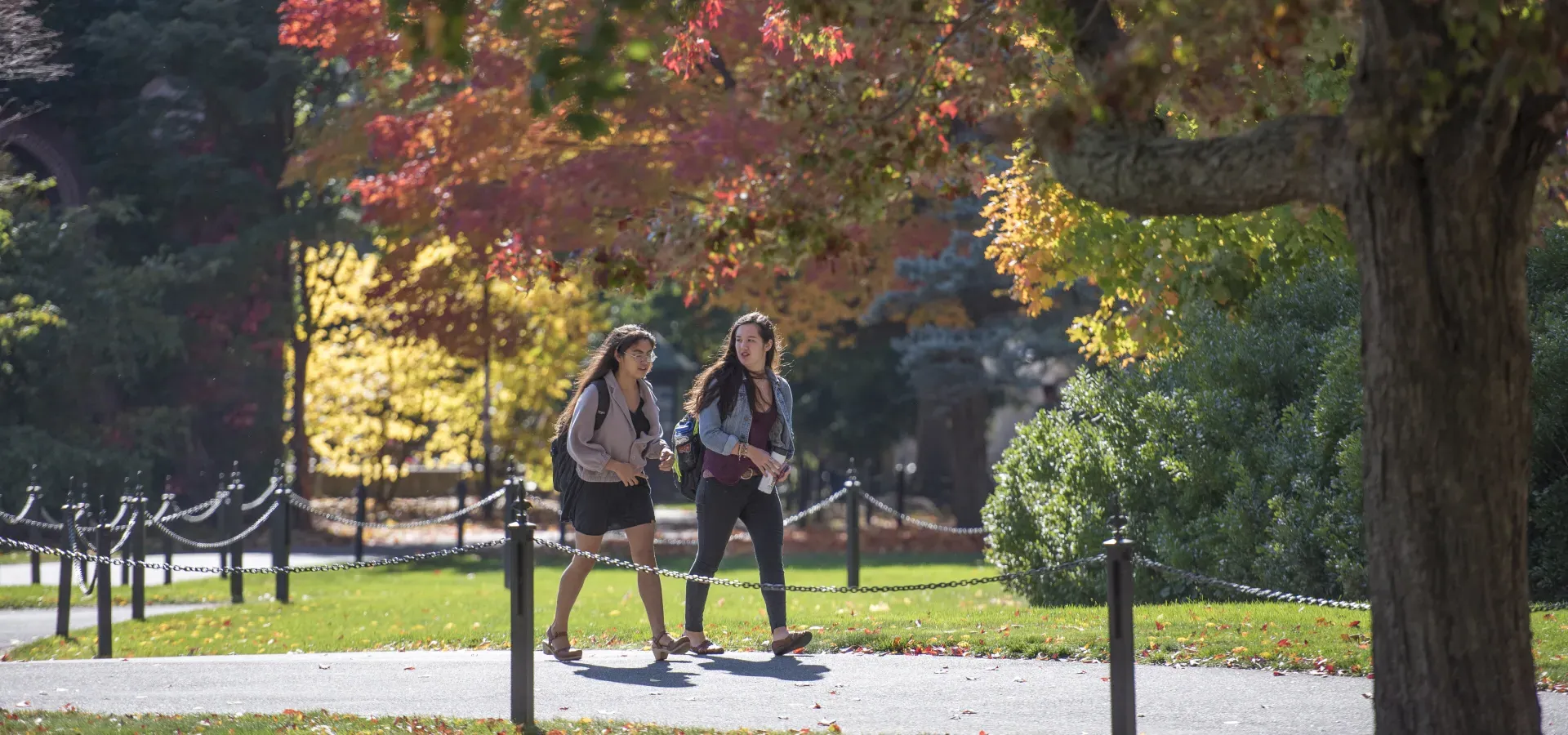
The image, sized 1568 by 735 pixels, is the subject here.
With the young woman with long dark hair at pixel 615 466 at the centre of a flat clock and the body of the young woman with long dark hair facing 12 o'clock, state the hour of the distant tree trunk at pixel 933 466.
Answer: The distant tree trunk is roughly at 8 o'clock from the young woman with long dark hair.

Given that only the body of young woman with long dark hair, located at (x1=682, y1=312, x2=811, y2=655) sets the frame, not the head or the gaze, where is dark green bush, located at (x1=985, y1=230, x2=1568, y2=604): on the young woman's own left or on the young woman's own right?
on the young woman's own left

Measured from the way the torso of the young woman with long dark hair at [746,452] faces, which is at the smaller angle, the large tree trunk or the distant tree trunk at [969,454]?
the large tree trunk

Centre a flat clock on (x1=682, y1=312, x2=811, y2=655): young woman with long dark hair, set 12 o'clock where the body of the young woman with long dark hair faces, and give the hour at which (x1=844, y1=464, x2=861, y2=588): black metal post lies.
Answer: The black metal post is roughly at 8 o'clock from the young woman with long dark hair.

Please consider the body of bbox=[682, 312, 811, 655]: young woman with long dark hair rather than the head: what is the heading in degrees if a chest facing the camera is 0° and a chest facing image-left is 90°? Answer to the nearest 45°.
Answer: approximately 315°

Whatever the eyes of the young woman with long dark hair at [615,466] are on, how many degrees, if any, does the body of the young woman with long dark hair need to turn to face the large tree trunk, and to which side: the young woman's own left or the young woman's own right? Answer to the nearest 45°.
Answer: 0° — they already face it

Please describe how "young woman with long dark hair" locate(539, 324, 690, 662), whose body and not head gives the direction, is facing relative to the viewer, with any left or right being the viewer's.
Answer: facing the viewer and to the right of the viewer
